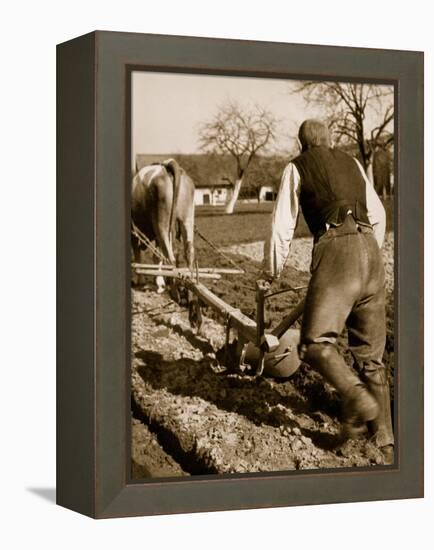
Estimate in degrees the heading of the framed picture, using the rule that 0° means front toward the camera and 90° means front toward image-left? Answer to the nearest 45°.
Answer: approximately 315°
